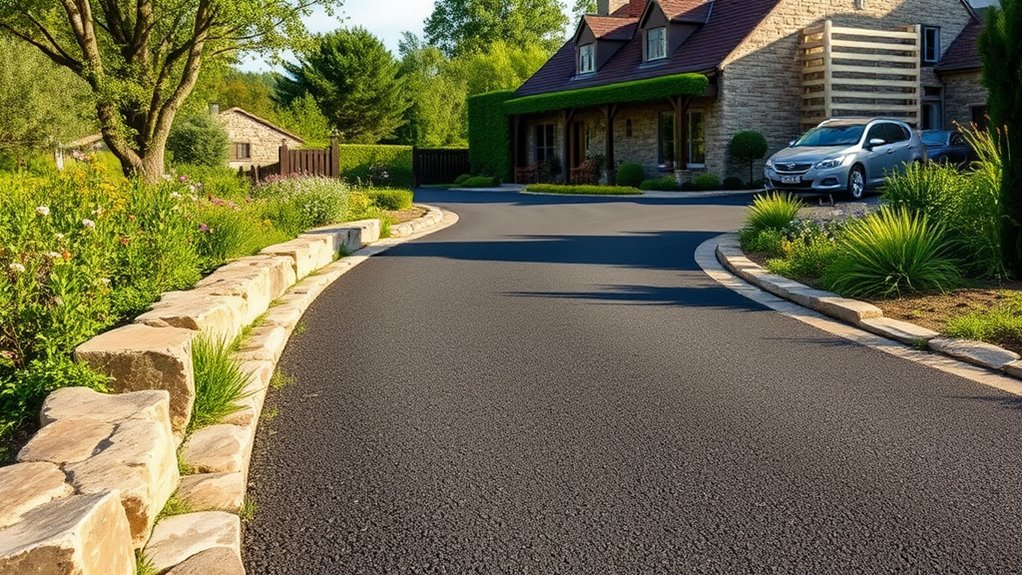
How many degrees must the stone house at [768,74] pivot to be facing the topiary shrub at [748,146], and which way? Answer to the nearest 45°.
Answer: approximately 45° to its left

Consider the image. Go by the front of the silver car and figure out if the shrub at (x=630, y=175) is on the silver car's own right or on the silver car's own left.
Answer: on the silver car's own right

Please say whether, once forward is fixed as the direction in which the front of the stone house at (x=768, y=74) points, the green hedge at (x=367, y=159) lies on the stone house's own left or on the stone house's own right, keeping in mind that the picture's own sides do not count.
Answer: on the stone house's own right

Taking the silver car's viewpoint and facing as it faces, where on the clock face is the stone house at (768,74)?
The stone house is roughly at 4 o'clock from the silver car.

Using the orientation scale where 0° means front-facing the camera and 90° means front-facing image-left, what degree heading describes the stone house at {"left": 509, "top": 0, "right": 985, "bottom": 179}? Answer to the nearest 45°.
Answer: approximately 45°

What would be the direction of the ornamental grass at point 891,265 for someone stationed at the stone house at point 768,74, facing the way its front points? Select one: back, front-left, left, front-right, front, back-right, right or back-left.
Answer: front-left

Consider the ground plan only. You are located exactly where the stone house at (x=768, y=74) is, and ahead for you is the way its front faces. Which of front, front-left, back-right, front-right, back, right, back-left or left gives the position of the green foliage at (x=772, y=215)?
front-left

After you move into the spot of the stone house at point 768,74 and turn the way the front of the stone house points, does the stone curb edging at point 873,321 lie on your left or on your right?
on your left

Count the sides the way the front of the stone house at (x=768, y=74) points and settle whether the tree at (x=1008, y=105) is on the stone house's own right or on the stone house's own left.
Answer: on the stone house's own left

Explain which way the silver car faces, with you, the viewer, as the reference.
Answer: facing the viewer and to the left of the viewer

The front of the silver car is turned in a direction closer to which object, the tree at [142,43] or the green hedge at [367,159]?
the tree

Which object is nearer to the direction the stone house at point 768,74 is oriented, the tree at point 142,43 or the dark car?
the tree

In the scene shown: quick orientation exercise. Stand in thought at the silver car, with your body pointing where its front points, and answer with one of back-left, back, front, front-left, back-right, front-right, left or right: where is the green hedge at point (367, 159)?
right

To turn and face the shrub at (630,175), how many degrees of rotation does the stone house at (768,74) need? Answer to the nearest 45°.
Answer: approximately 45° to its right

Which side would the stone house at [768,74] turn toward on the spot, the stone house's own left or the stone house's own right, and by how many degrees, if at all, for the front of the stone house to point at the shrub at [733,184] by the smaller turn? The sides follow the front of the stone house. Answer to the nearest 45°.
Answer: approximately 45° to the stone house's own left

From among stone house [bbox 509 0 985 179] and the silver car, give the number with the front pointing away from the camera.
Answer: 0

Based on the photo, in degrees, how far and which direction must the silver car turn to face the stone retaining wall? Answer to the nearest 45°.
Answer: approximately 45° to its left
